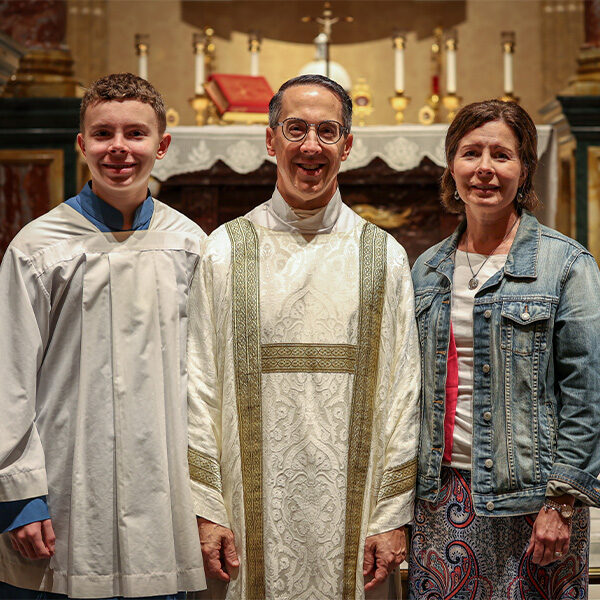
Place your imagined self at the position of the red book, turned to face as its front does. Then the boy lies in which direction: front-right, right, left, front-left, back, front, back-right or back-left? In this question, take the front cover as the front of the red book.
front

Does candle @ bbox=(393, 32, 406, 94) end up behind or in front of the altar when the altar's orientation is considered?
behind

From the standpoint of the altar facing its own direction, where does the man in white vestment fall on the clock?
The man in white vestment is roughly at 12 o'clock from the altar.

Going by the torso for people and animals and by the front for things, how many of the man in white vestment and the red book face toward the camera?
2

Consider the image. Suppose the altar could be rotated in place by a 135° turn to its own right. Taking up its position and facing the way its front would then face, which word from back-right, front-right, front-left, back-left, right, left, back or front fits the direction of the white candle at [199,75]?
front

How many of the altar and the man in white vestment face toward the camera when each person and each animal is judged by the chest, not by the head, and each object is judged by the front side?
2

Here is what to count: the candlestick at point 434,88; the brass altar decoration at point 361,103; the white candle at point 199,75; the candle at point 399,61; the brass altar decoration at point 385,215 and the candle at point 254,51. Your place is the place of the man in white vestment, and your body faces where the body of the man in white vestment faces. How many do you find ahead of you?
0

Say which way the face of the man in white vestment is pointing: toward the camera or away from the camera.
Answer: toward the camera

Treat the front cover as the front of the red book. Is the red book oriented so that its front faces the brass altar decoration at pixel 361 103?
no

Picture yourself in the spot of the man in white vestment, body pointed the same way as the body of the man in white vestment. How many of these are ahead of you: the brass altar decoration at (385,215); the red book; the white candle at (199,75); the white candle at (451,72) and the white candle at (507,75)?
0

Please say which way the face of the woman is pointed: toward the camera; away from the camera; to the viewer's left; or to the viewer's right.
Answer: toward the camera

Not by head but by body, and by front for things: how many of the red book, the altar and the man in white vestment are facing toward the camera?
3

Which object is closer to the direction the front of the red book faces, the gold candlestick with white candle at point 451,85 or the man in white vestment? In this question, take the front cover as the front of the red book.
the man in white vestment

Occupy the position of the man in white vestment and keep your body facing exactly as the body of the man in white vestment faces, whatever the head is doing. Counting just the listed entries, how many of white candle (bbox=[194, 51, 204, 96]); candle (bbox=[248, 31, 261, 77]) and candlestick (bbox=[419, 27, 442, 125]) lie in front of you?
0

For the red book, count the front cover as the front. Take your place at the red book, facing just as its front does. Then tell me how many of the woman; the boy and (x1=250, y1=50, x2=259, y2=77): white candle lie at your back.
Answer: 1

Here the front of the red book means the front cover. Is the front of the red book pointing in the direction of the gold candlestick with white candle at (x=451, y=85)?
no

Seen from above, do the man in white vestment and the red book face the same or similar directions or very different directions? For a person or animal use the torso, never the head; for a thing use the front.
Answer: same or similar directions

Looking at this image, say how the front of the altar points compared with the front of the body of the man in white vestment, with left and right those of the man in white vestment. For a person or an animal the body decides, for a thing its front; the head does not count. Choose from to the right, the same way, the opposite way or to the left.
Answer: the same way

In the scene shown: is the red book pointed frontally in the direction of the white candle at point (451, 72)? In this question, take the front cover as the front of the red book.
no

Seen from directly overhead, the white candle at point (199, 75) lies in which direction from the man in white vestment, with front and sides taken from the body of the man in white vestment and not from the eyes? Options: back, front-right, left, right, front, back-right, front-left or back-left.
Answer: back

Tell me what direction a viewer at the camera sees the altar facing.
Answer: facing the viewer

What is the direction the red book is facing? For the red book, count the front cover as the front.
toward the camera
